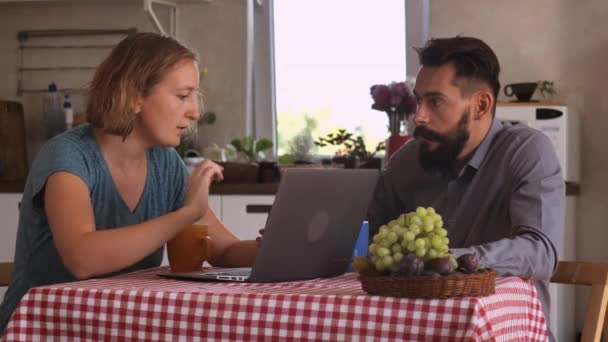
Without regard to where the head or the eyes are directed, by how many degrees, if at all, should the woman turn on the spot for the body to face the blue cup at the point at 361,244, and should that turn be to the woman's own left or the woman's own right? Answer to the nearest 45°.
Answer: approximately 45° to the woman's own left

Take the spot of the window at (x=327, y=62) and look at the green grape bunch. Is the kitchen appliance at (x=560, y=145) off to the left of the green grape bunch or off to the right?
left

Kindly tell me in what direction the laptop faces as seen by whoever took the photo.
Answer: facing away from the viewer and to the left of the viewer

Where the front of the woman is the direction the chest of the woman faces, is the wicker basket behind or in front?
in front

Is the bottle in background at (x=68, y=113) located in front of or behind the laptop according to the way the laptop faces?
in front

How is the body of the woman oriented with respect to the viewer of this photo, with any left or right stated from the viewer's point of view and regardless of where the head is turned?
facing the viewer and to the right of the viewer

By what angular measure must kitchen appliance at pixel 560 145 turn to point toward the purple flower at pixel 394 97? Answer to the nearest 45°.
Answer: approximately 90° to its right

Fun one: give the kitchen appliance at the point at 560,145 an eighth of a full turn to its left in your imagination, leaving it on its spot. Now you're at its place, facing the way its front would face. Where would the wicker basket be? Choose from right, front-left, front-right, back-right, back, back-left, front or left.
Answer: front-right

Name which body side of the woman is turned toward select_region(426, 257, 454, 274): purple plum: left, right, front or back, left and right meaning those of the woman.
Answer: front

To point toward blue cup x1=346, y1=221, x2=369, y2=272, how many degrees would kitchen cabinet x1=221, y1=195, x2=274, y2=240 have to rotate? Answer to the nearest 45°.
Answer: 0° — it already faces it

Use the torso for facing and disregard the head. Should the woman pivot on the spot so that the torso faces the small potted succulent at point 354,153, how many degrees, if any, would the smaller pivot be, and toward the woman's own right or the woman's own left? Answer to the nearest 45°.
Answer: approximately 90° to the woman's own left

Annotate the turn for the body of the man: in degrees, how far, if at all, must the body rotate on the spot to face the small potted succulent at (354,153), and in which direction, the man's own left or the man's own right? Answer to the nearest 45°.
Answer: approximately 135° to the man's own right

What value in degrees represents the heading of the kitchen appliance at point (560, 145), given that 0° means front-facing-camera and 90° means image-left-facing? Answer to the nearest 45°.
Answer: approximately 0°

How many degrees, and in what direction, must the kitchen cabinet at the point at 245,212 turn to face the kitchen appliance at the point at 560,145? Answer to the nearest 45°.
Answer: approximately 90° to its left

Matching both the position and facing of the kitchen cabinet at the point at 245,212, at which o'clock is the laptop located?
The laptop is roughly at 12 o'clock from the kitchen cabinet.

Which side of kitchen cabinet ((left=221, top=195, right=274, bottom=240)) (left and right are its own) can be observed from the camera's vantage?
front

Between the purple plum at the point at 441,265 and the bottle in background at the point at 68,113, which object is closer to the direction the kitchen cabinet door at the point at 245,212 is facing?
the purple plum
